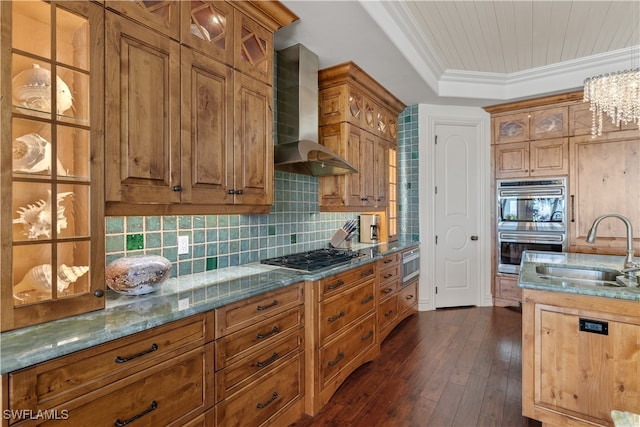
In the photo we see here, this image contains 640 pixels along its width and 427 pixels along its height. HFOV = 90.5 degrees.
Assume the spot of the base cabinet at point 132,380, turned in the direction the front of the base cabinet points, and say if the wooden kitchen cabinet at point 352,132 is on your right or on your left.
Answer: on your left

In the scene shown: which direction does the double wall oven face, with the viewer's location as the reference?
facing the viewer

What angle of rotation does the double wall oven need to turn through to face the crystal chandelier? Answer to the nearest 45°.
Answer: approximately 45° to its left

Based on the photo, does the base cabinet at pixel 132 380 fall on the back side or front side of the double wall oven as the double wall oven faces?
on the front side

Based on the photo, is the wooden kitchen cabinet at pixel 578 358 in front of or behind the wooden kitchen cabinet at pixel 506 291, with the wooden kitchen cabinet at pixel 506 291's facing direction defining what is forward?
in front

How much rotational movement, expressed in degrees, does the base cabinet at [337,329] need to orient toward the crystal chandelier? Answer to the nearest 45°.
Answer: approximately 45° to its left

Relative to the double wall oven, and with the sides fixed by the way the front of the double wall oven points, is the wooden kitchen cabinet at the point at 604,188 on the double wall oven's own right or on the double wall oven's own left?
on the double wall oven's own left

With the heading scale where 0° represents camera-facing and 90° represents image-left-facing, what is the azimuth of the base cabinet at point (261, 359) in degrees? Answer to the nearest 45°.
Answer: approximately 315°

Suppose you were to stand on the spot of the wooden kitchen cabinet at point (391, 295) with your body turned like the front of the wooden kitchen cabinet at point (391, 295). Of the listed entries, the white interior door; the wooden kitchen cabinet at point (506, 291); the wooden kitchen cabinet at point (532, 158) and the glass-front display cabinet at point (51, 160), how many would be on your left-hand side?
3

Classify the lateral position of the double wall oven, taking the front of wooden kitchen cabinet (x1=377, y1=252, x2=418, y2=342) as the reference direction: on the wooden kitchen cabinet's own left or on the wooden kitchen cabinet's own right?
on the wooden kitchen cabinet's own left

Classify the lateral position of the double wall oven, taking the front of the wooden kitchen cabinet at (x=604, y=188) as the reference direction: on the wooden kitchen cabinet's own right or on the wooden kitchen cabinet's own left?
on the wooden kitchen cabinet's own right

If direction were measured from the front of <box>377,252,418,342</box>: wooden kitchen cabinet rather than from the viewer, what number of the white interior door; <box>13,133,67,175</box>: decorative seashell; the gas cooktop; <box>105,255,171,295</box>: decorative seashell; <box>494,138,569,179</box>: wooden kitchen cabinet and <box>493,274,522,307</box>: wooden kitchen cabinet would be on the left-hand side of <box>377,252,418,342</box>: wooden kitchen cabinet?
3

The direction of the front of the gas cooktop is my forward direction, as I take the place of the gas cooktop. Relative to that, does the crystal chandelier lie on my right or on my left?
on my left

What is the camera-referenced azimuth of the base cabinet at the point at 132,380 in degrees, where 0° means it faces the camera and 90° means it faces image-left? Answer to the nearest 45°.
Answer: approximately 315°
